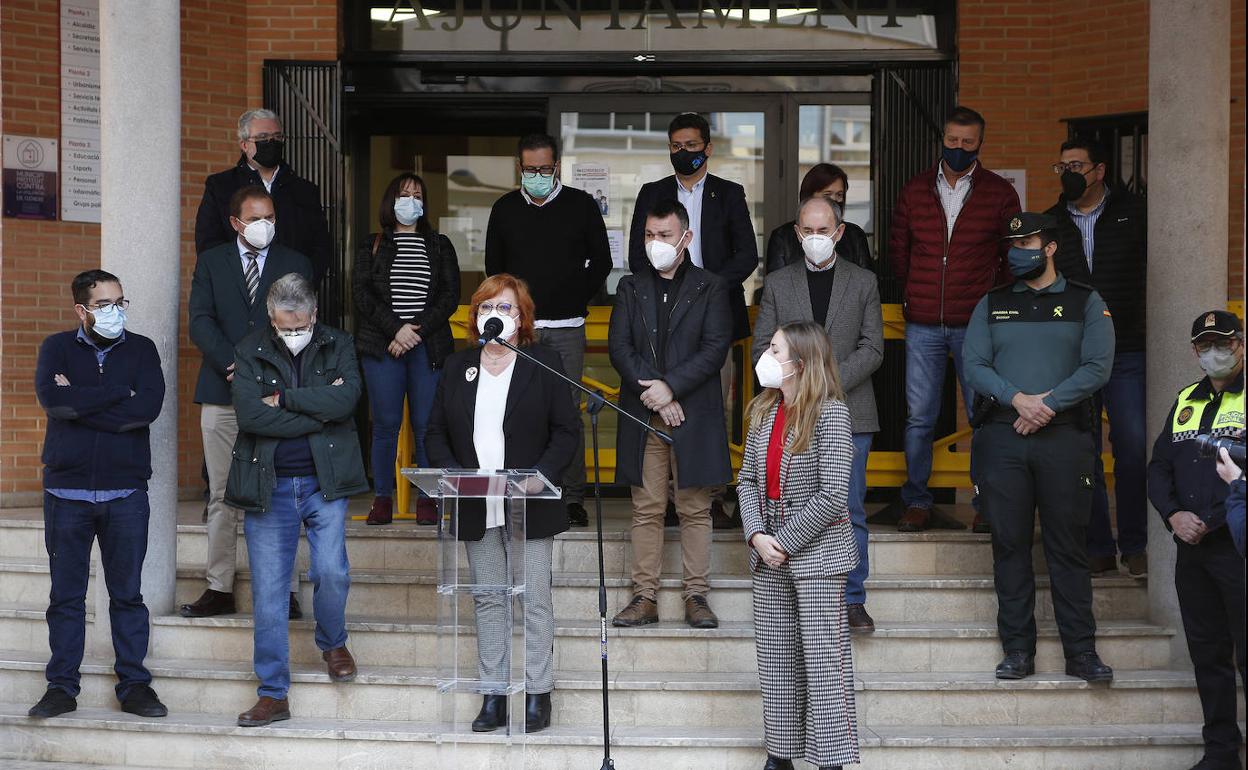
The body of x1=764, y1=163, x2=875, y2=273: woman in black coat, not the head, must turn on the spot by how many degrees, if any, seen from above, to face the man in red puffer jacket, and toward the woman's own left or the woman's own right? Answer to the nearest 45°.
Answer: approximately 90° to the woman's own left

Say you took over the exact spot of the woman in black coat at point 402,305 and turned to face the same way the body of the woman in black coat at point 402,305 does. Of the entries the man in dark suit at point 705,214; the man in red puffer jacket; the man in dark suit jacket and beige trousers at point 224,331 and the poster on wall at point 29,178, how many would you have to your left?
2

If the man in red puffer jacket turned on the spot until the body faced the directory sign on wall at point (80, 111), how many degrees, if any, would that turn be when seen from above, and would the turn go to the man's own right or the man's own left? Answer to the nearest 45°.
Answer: approximately 90° to the man's own right

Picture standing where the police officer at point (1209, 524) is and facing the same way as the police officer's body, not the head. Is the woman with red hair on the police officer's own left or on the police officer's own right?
on the police officer's own right

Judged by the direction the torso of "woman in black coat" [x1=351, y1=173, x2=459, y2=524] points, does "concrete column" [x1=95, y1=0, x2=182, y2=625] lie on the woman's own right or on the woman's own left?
on the woman's own right

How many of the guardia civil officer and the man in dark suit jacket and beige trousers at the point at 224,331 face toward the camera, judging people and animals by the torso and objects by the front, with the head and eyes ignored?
2
